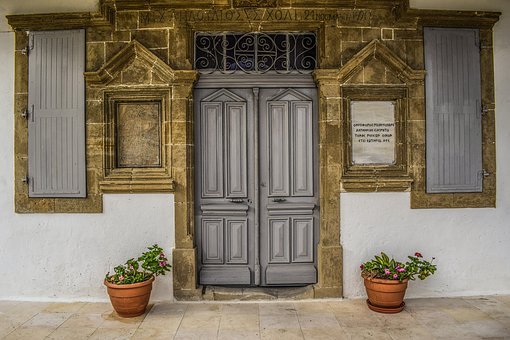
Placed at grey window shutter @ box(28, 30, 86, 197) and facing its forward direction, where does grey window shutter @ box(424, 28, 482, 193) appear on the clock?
grey window shutter @ box(424, 28, 482, 193) is roughly at 10 o'clock from grey window shutter @ box(28, 30, 86, 197).

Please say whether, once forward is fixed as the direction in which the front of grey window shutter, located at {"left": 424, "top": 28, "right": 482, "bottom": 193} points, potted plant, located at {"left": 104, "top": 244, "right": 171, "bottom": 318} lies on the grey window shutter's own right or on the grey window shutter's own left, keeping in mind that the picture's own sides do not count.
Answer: on the grey window shutter's own right

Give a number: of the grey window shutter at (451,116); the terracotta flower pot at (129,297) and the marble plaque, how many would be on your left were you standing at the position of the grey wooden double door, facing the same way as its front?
2

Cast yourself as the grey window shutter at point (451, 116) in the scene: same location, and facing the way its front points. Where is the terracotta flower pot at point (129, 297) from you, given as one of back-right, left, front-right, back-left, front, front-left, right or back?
front-right

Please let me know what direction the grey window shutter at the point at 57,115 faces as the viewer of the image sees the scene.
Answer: facing the viewer

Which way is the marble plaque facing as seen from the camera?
toward the camera

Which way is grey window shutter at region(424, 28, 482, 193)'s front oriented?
toward the camera

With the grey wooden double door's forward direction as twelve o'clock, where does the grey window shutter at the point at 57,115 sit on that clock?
The grey window shutter is roughly at 3 o'clock from the grey wooden double door.

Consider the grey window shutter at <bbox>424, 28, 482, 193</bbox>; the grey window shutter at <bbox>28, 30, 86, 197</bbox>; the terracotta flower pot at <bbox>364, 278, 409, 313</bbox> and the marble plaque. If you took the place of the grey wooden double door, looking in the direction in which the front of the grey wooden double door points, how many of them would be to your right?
1

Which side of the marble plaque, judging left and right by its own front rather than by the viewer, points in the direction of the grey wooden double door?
right
